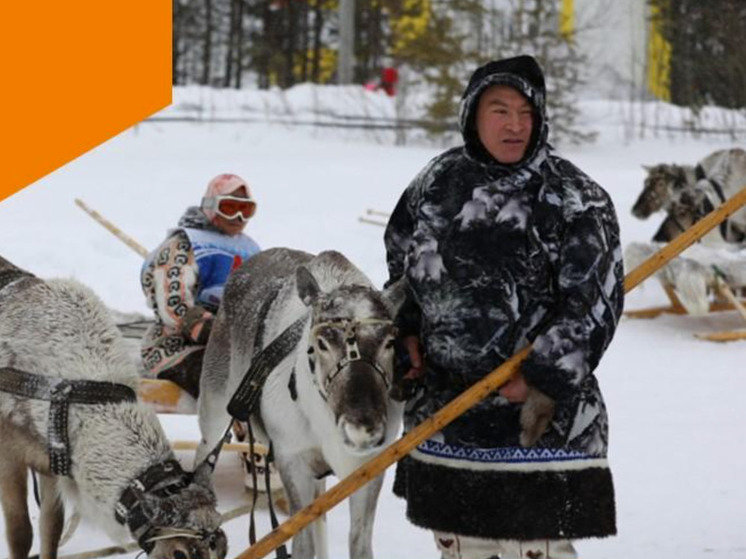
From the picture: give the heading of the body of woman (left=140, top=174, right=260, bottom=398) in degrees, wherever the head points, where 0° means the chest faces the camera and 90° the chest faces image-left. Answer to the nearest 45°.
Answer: approximately 315°

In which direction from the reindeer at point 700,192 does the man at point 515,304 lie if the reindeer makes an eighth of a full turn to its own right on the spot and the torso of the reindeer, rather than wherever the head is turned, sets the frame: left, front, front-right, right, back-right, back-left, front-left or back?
back-left

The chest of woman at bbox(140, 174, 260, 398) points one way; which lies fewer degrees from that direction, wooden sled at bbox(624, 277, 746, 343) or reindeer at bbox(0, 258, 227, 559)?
the reindeer

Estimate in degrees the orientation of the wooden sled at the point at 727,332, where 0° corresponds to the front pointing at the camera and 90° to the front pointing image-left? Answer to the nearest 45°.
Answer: approximately 90°

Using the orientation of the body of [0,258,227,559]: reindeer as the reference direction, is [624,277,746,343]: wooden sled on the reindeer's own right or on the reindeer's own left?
on the reindeer's own left

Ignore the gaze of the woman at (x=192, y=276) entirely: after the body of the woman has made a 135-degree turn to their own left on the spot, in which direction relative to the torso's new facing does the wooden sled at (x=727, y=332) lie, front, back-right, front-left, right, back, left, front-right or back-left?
front-right

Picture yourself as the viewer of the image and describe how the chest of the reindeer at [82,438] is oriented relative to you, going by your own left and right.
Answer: facing the viewer and to the right of the viewer

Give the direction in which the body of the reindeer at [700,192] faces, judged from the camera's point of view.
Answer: to the viewer's left

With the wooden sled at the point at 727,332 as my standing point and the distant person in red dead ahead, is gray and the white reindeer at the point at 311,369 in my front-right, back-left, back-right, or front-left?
back-left

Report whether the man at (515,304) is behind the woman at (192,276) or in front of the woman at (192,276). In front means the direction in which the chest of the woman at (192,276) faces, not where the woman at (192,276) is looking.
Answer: in front
